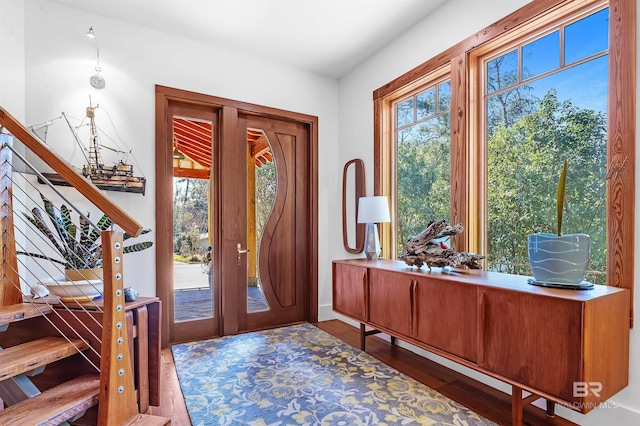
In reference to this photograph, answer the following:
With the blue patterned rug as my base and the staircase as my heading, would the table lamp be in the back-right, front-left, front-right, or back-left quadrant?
back-right

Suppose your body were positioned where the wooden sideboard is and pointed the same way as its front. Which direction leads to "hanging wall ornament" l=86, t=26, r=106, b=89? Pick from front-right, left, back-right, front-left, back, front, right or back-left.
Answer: front-right

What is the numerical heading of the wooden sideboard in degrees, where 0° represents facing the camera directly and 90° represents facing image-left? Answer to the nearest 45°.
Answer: approximately 45°
